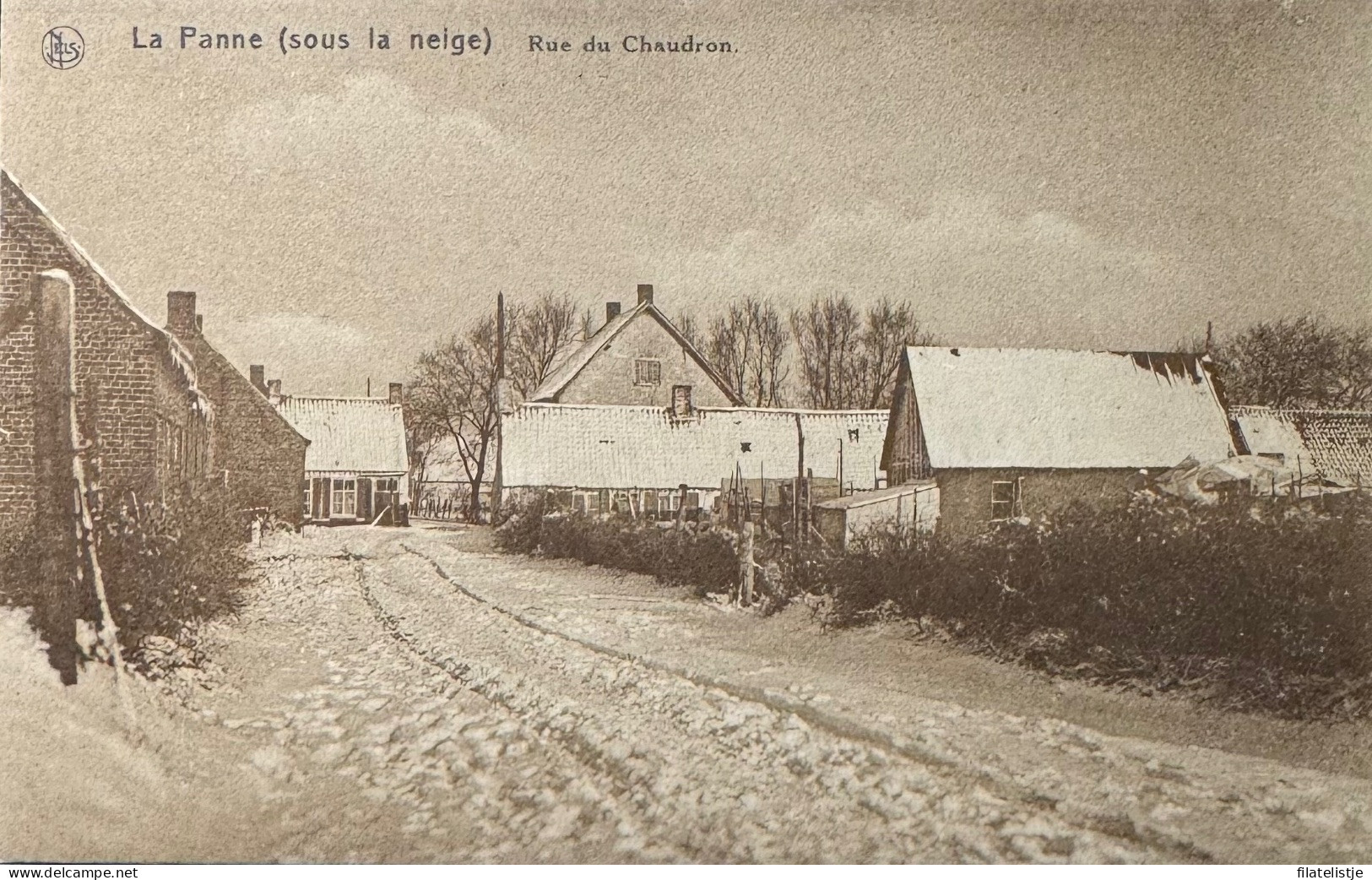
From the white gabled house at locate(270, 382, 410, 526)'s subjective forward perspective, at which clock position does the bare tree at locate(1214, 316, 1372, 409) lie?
The bare tree is roughly at 10 o'clock from the white gabled house.

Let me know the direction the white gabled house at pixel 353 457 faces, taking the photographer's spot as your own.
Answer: facing the viewer

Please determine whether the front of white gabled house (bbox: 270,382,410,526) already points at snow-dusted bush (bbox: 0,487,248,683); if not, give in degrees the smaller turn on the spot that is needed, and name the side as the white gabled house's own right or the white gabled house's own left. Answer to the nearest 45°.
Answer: approximately 45° to the white gabled house's own right

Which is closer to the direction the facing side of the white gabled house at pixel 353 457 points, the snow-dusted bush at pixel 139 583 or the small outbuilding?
the snow-dusted bush

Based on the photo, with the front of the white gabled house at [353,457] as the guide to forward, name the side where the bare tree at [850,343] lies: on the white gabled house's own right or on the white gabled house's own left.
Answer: on the white gabled house's own left

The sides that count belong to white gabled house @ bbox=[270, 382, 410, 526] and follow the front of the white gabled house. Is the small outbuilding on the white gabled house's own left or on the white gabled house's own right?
on the white gabled house's own left
